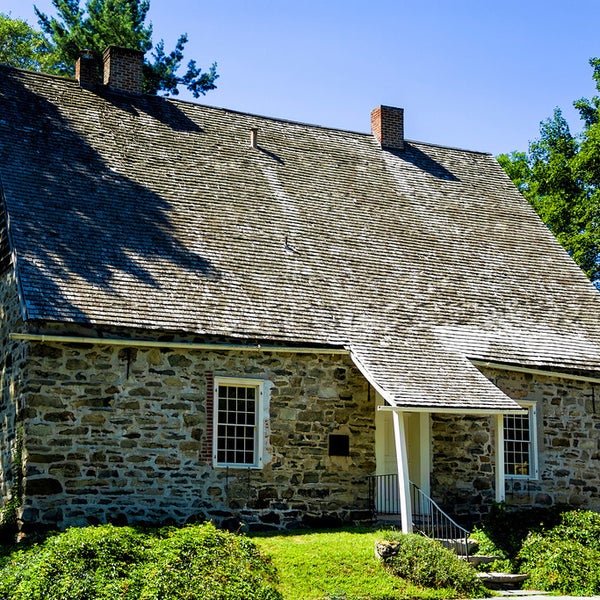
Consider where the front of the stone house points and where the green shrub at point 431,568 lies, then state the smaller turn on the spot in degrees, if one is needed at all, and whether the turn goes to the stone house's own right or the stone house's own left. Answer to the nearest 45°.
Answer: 0° — it already faces it

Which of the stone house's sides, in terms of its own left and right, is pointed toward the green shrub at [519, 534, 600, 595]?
front

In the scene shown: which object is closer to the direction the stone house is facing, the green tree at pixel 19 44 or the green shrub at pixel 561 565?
the green shrub

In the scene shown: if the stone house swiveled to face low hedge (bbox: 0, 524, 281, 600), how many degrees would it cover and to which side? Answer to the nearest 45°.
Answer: approximately 45° to its right

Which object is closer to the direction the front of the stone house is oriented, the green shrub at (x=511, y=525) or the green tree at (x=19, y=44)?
the green shrub

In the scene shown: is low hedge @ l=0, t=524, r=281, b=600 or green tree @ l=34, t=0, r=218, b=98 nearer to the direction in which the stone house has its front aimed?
the low hedge

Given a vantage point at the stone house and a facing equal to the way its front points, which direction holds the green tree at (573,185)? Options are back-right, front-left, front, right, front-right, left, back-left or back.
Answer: left

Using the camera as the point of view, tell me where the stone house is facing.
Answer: facing the viewer and to the right of the viewer

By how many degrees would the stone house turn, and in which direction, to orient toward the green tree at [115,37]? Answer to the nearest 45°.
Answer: approximately 135° to its left

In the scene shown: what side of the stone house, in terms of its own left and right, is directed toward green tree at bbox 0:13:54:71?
back

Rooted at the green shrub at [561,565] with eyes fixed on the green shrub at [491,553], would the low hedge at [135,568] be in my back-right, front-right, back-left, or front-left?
front-left
